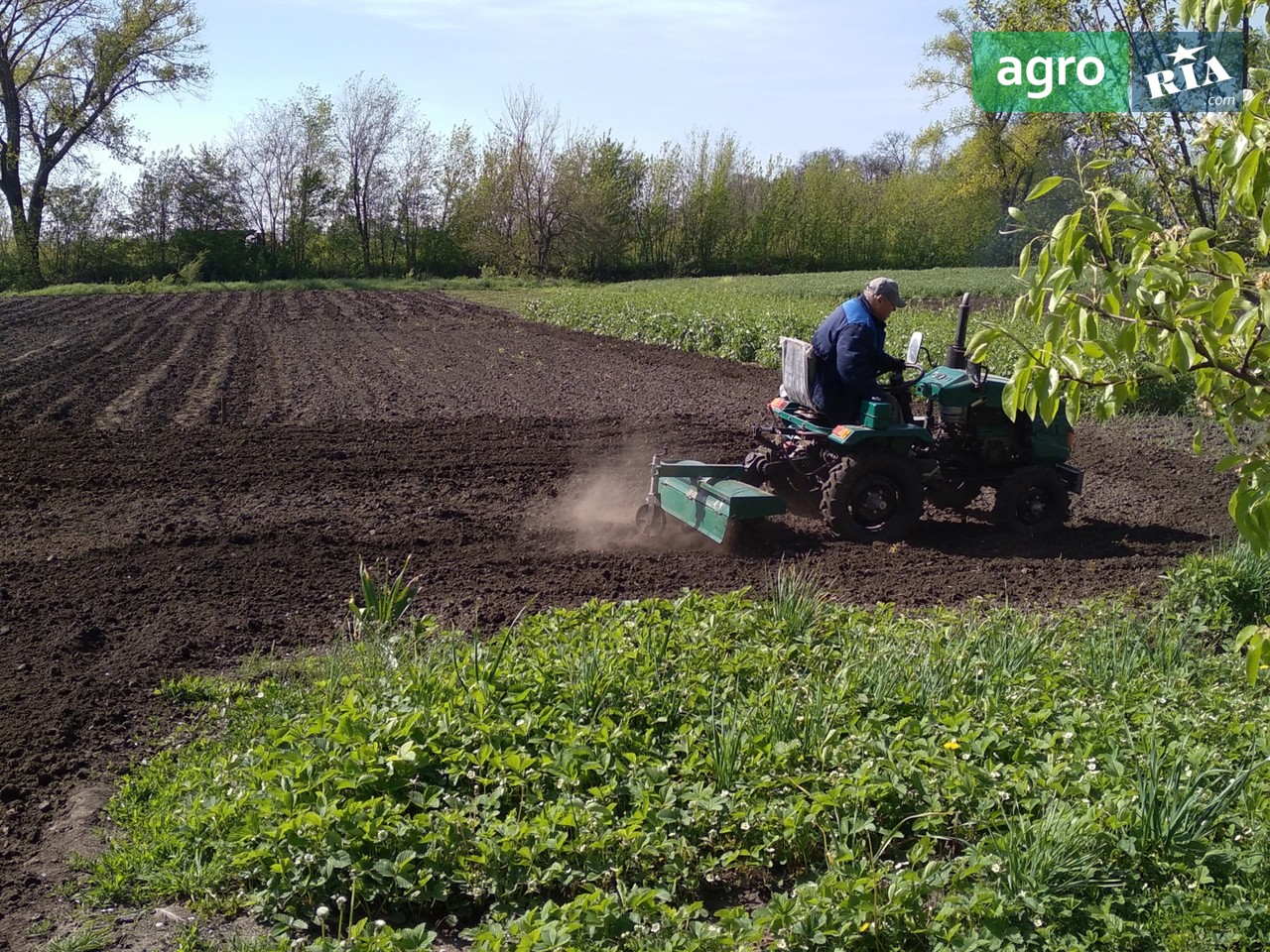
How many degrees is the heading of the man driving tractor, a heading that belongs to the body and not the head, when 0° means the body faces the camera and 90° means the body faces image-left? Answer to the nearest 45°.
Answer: approximately 270°

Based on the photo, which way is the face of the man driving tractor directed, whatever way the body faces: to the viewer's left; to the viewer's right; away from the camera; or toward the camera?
to the viewer's right

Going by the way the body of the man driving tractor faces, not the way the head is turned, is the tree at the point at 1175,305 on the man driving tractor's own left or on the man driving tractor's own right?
on the man driving tractor's own right
